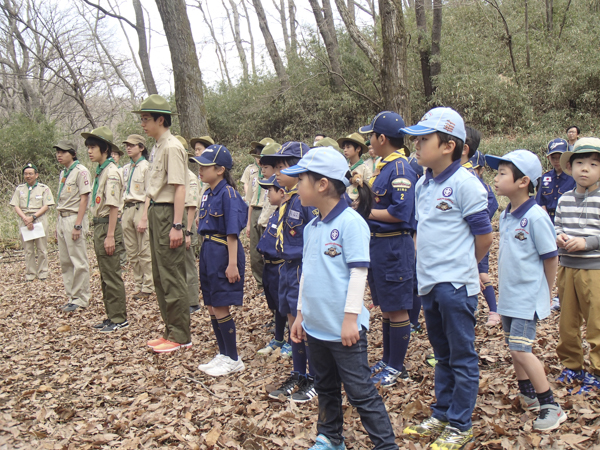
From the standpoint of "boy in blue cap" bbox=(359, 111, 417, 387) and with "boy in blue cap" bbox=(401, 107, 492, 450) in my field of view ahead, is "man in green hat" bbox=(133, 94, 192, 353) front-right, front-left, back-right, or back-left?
back-right

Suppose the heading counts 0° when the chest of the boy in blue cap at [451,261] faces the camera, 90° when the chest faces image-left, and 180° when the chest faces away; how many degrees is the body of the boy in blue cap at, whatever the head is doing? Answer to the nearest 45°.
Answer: approximately 45°

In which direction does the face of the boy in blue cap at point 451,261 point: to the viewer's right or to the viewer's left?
to the viewer's left

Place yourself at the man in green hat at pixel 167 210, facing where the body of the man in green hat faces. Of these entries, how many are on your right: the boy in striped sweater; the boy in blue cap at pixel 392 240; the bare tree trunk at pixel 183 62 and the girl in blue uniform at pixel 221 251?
1

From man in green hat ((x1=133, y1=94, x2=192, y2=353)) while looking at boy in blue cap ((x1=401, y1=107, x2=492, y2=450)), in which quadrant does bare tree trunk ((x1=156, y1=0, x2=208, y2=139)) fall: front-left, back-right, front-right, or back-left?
back-left

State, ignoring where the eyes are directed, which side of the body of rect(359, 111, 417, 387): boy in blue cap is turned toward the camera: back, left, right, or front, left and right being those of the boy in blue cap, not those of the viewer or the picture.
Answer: left

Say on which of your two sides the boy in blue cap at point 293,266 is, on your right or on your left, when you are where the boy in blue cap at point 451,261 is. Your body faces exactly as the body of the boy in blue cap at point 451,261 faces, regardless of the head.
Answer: on your right

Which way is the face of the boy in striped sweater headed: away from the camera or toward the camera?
toward the camera
